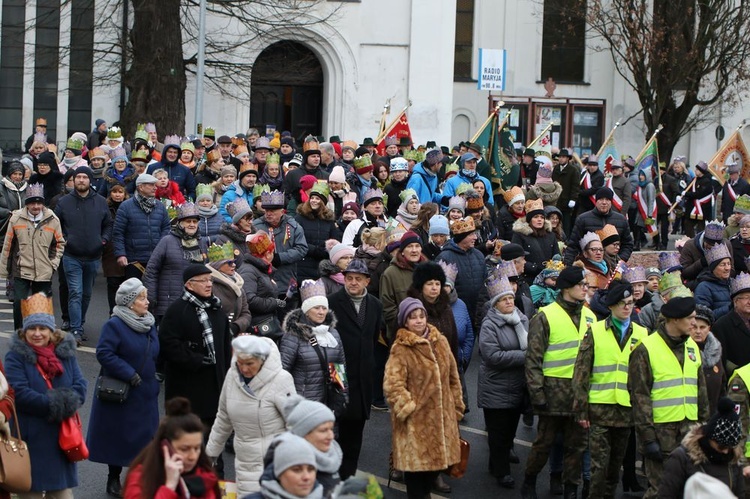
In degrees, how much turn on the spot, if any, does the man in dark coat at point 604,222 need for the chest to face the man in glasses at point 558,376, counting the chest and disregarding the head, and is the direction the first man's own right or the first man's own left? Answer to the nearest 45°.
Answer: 0° — they already face them

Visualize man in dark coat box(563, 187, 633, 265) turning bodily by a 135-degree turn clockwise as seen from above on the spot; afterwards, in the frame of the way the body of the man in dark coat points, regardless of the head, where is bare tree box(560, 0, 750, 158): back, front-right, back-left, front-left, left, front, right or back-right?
front-right

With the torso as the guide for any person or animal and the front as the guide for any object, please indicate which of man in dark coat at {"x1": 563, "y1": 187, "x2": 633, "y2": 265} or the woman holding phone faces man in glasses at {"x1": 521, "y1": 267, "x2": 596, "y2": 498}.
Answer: the man in dark coat

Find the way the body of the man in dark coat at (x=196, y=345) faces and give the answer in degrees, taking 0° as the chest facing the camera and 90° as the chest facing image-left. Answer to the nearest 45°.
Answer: approximately 315°

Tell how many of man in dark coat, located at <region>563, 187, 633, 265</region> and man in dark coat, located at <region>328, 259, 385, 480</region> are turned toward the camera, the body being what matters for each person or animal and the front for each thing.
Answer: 2

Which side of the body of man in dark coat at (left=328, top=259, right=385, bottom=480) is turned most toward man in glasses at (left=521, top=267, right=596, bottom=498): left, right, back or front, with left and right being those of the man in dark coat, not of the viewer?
left
